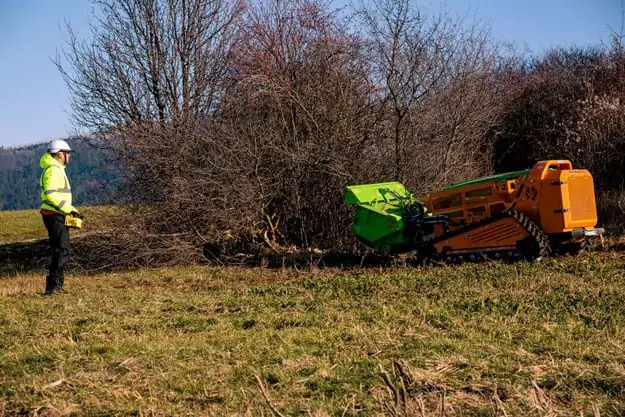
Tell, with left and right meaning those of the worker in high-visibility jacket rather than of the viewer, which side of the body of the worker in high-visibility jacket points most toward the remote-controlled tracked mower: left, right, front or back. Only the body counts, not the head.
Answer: front

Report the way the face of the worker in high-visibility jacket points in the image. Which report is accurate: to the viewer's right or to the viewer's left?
to the viewer's right

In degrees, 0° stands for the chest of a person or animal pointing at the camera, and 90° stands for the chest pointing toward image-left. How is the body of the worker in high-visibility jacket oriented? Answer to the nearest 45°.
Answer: approximately 270°
